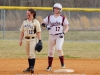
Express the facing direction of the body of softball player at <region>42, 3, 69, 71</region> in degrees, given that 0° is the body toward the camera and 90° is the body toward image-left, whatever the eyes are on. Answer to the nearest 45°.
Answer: approximately 0°

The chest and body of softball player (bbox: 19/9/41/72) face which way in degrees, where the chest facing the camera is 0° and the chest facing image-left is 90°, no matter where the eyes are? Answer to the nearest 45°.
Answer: approximately 45°

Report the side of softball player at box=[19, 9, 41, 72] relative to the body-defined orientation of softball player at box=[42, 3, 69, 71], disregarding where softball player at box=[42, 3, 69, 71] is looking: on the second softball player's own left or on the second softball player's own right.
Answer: on the second softball player's own right

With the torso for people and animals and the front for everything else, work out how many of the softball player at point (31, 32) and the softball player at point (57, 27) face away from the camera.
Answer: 0
